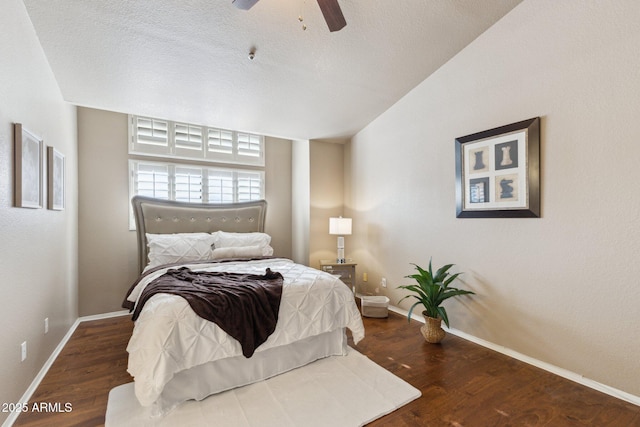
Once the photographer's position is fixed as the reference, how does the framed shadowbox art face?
facing the viewer and to the left of the viewer

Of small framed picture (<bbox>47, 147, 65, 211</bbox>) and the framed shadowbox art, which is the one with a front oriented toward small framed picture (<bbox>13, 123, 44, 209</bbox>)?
the framed shadowbox art

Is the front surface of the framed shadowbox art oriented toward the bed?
yes

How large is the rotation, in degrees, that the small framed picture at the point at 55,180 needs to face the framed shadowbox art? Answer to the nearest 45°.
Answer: approximately 45° to its right

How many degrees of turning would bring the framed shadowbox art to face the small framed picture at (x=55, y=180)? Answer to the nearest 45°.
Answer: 0° — it already faces it

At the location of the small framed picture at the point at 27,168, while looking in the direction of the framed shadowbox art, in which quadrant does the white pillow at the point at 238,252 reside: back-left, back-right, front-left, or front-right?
front-left

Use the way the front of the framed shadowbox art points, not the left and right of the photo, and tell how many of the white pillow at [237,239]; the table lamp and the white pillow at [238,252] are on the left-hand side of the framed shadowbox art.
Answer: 0

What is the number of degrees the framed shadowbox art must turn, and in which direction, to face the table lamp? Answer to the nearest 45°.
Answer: approximately 45° to its right

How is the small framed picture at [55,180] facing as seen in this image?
to the viewer's right

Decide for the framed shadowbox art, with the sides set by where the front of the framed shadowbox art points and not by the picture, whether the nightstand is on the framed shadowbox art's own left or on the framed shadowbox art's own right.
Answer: on the framed shadowbox art's own right

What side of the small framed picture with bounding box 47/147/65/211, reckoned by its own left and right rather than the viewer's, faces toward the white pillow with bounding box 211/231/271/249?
front

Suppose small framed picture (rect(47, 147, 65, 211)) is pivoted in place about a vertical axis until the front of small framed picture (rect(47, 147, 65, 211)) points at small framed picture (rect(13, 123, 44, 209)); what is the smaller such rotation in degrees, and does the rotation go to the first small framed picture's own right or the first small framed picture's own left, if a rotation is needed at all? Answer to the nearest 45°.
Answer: approximately 90° to the first small framed picture's own right

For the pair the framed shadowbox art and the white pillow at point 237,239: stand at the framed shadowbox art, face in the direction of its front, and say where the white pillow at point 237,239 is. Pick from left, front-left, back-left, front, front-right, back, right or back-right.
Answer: front-right

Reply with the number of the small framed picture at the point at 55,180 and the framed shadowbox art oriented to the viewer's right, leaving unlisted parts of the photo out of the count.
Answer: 1

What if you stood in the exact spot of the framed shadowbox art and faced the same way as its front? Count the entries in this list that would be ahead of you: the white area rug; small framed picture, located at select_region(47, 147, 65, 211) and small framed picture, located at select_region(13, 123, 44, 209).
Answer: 3

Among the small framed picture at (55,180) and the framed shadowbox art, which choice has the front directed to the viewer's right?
the small framed picture
